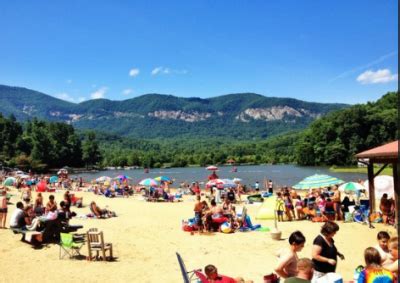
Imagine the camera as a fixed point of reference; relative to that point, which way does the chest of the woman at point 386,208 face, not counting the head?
away from the camera

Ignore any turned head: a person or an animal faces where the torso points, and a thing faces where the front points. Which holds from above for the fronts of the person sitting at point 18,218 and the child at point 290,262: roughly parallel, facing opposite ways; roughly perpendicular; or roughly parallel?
roughly parallel

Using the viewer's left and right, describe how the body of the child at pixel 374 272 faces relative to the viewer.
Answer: facing away from the viewer

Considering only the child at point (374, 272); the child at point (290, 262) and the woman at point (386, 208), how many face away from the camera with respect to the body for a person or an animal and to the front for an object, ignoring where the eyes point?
2

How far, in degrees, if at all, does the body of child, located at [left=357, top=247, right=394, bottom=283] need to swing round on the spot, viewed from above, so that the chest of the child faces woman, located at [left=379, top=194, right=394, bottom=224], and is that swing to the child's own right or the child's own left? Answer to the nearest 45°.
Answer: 0° — they already face them

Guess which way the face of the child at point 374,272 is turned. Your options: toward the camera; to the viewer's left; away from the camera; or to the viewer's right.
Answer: away from the camera
